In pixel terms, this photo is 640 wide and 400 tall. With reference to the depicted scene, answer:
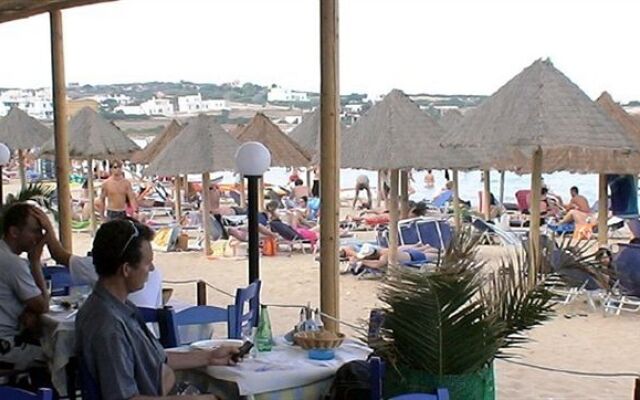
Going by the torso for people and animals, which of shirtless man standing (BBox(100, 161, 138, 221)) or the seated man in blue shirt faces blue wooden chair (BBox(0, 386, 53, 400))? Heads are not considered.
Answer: the shirtless man standing

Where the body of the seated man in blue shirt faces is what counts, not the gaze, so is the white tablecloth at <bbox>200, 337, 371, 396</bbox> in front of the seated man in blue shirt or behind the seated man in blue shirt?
in front

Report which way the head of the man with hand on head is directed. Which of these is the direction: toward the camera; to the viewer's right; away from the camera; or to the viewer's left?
to the viewer's right

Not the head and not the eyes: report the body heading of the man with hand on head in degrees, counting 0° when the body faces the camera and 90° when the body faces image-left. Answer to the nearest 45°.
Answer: approximately 270°

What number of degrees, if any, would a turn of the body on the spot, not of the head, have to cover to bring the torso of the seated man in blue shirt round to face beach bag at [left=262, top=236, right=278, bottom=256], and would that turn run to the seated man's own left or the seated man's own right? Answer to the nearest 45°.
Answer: approximately 90° to the seated man's own left

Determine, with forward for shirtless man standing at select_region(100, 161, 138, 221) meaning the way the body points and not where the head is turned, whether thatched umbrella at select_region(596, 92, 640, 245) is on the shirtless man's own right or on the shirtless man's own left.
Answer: on the shirtless man's own left

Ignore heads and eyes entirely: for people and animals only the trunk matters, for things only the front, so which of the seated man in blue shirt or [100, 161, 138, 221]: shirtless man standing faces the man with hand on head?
the shirtless man standing

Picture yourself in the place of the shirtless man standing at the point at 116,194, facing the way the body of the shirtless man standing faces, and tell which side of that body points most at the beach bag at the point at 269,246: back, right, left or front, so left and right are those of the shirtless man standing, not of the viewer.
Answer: left

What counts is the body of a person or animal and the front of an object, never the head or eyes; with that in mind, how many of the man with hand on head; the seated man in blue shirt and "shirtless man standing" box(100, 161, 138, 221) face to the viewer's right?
2

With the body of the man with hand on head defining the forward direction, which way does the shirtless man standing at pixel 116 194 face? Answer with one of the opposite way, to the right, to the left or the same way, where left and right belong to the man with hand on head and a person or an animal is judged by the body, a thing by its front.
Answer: to the right

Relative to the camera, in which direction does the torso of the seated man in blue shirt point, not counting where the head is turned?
to the viewer's right

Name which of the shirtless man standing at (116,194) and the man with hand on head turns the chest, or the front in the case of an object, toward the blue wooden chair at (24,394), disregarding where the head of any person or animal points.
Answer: the shirtless man standing

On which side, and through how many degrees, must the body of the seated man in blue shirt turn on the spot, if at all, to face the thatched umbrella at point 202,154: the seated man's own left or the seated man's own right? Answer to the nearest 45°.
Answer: approximately 90° to the seated man's own left

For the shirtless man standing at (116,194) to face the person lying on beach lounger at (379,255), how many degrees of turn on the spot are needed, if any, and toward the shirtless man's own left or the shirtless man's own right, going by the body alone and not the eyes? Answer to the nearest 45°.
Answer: approximately 45° to the shirtless man's own left

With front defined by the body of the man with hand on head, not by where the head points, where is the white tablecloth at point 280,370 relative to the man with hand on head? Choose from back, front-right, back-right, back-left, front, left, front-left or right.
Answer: front-right

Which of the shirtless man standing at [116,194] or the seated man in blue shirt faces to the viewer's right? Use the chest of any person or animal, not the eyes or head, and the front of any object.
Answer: the seated man in blue shirt

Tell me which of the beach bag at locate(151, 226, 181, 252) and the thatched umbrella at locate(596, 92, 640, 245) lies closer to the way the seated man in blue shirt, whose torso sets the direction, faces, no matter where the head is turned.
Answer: the thatched umbrella
